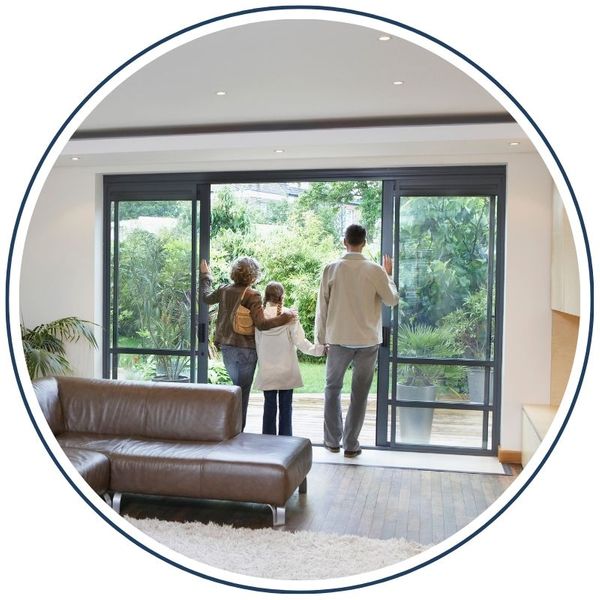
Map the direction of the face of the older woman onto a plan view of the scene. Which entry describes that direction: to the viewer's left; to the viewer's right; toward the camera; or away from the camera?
away from the camera

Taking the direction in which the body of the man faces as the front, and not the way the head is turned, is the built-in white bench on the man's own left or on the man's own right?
on the man's own right

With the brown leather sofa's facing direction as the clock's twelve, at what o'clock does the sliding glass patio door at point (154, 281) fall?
The sliding glass patio door is roughly at 6 o'clock from the brown leather sofa.

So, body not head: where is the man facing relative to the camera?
away from the camera

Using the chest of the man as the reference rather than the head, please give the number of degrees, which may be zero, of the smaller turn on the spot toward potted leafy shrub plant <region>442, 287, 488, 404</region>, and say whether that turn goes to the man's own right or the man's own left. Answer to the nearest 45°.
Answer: approximately 90° to the man's own right

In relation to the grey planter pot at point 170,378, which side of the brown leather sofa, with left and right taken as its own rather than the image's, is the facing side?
back

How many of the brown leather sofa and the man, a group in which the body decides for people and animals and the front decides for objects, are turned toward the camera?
1

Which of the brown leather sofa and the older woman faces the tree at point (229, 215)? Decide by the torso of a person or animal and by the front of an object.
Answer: the older woman

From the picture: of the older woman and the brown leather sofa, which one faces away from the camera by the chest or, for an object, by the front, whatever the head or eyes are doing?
the older woman

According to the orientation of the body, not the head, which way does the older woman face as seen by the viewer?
away from the camera

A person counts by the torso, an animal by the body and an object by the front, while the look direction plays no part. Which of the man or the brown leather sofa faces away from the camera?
the man

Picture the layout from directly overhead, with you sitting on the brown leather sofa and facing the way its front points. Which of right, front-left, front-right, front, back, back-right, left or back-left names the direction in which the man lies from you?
back-left

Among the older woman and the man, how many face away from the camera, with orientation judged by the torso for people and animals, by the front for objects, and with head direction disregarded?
2
